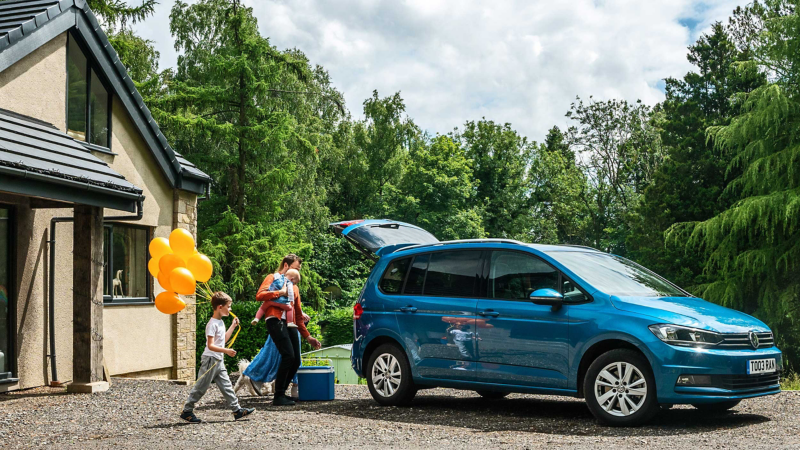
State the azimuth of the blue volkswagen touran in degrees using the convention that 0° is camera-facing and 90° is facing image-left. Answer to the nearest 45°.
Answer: approximately 315°

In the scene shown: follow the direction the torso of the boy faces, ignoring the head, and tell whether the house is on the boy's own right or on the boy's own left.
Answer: on the boy's own left

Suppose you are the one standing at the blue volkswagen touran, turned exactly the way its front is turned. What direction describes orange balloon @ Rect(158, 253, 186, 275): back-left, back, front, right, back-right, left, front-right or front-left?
back-right

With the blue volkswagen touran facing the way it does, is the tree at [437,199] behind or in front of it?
behind

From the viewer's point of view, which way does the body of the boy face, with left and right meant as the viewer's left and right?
facing to the right of the viewer

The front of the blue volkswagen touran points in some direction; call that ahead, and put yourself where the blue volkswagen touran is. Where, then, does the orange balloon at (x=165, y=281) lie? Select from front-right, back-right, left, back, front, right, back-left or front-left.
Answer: back-right

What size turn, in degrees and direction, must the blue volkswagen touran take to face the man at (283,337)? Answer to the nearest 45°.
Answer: approximately 135° to its right

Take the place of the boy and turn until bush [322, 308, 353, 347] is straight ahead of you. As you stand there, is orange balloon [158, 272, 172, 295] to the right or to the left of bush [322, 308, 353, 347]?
left
